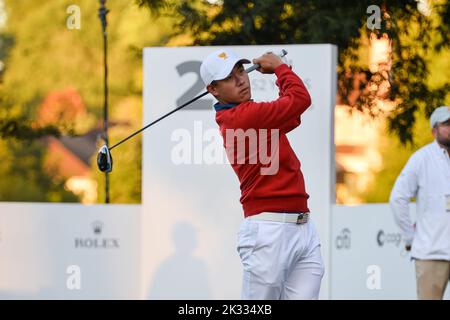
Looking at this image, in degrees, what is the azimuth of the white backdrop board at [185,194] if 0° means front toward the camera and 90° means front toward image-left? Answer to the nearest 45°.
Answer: approximately 0°

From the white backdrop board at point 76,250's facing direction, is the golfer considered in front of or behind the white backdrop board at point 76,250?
in front

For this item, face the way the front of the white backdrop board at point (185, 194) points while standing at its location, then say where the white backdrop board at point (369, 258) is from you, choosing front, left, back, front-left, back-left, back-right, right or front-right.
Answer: left

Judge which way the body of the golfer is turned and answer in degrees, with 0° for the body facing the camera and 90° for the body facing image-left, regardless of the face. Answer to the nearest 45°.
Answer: approximately 315°

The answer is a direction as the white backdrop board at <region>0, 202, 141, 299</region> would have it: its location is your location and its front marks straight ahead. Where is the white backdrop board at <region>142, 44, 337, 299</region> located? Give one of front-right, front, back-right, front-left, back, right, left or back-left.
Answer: front-left

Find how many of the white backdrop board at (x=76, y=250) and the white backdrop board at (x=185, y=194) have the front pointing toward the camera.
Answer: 2

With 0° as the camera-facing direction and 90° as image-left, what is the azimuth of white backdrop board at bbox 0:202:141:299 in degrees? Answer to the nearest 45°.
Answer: approximately 0°

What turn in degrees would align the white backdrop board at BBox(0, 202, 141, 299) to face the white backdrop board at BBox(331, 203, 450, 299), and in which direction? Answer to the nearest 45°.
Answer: approximately 90° to its left

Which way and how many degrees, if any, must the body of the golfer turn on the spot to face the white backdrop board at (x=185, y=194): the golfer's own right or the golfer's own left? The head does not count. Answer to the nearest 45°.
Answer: approximately 135° to the golfer's own left
